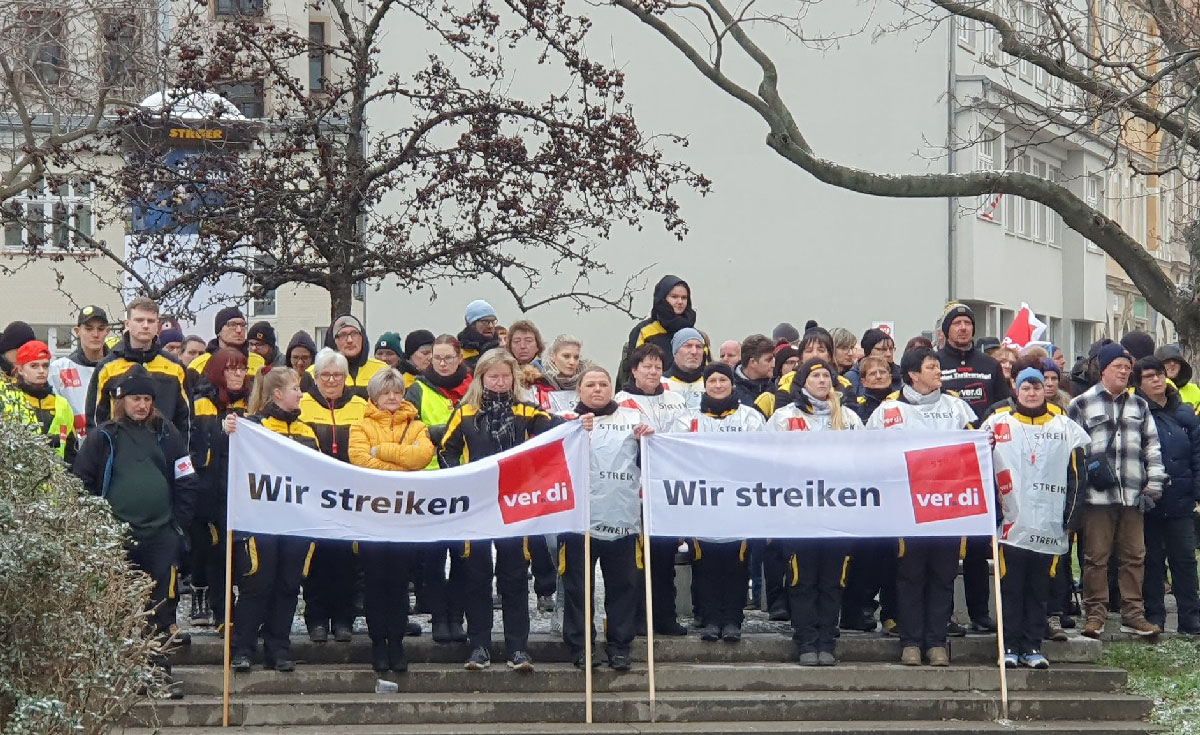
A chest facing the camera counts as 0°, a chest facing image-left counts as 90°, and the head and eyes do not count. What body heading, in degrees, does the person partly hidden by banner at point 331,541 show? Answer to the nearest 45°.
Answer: approximately 0°

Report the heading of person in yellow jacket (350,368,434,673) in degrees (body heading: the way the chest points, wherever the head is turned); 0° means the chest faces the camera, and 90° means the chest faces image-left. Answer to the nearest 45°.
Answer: approximately 0°

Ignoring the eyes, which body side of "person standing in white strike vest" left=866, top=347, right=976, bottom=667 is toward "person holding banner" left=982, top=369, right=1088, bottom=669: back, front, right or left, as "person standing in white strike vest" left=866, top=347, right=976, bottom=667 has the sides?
left

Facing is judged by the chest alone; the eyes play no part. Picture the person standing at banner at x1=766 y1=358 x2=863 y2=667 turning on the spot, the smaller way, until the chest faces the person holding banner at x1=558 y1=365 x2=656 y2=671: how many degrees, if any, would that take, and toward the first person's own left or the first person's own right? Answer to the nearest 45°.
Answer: approximately 90° to the first person's own right

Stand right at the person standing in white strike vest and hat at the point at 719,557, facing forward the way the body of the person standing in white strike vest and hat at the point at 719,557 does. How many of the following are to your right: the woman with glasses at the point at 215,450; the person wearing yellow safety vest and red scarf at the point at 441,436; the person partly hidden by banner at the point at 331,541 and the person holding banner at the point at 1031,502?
3

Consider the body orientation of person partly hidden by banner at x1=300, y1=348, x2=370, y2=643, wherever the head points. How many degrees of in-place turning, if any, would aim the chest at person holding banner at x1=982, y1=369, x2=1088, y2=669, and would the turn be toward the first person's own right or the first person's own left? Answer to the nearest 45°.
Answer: approximately 90° to the first person's own left
